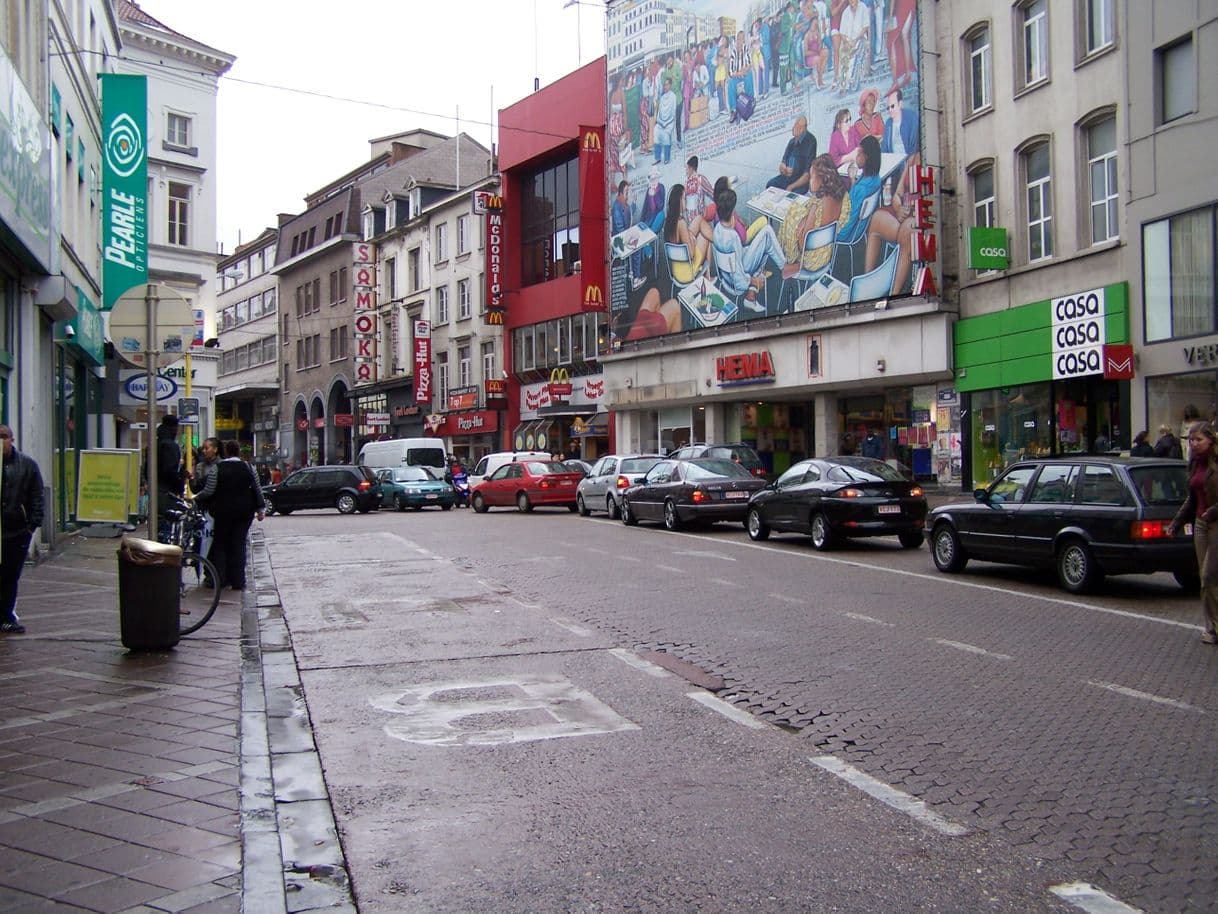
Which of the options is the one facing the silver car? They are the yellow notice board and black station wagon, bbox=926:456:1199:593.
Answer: the black station wagon

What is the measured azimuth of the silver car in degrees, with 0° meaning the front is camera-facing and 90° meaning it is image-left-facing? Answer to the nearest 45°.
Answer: approximately 135°

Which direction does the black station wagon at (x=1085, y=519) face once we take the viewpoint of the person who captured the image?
facing away from the viewer and to the left of the viewer

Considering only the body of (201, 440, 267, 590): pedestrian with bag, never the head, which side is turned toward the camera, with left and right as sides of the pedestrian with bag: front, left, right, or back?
back

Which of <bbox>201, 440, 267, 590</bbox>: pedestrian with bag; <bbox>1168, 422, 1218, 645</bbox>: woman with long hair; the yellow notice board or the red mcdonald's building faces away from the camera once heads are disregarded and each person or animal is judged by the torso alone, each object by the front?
the pedestrian with bag

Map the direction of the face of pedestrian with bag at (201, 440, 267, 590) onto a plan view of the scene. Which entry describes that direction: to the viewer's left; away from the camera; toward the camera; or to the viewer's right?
away from the camera

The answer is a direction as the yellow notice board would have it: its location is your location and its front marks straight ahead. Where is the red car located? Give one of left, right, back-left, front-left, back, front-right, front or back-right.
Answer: back-left

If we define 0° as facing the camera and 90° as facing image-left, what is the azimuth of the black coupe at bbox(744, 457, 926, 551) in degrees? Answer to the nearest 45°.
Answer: approximately 135°

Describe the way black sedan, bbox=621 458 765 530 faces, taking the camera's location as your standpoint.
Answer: facing away from the viewer and to the left of the viewer

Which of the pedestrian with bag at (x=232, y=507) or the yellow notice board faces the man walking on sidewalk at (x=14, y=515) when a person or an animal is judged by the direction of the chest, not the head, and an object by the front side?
the yellow notice board
